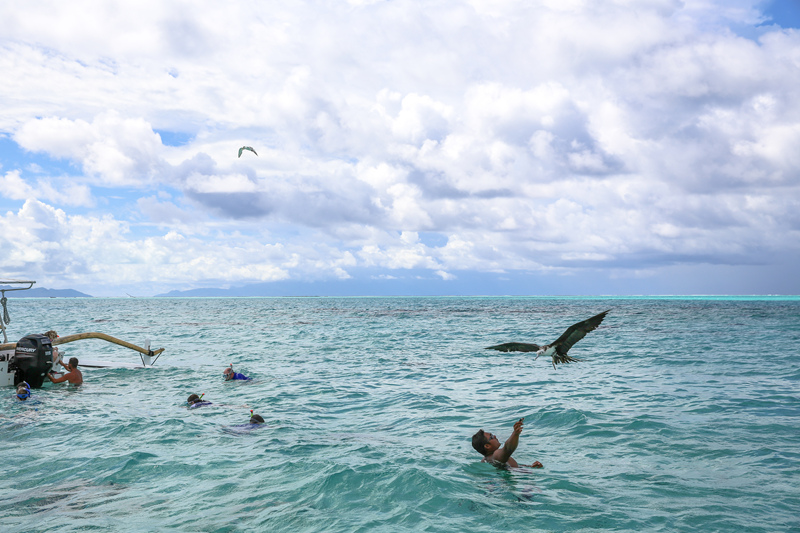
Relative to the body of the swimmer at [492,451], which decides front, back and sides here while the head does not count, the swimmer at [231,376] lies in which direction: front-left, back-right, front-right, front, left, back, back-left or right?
back-left

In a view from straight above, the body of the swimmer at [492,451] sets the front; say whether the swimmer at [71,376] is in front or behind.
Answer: behind

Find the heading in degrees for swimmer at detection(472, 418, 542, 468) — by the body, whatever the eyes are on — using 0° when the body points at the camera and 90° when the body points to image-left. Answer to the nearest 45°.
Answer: approximately 270°

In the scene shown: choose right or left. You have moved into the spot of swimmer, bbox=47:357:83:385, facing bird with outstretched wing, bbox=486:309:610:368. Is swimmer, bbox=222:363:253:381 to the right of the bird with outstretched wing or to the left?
left

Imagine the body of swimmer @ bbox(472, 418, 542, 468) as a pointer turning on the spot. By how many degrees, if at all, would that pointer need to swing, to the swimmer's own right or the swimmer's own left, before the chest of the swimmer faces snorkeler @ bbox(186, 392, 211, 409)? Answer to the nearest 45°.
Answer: approximately 135° to the swimmer's own left
